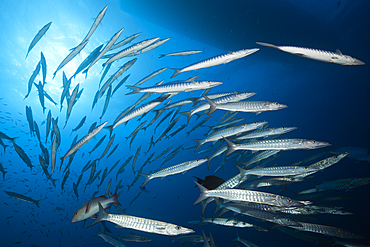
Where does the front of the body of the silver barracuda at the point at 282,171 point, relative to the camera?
to the viewer's right

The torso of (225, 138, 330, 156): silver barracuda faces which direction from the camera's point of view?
to the viewer's right

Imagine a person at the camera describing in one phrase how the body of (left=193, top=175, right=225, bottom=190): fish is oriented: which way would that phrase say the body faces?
to the viewer's right

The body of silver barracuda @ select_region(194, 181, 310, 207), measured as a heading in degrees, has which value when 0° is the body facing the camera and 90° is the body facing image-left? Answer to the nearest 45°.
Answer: approximately 270°

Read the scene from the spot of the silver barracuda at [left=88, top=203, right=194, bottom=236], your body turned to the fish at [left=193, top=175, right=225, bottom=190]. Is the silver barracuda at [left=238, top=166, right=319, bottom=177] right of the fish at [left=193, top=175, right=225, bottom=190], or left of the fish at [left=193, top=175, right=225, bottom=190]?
right

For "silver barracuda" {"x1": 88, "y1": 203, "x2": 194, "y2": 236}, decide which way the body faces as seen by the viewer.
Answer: to the viewer's right

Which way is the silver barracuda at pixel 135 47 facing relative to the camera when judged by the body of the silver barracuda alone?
to the viewer's right

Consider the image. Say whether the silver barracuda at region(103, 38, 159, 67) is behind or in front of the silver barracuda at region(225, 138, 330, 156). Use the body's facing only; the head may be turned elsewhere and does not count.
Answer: behind

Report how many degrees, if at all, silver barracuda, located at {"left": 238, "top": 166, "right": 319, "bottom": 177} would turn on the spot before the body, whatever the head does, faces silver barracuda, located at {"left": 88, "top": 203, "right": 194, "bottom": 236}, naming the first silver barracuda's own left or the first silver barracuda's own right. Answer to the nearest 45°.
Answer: approximately 135° to the first silver barracuda's own right

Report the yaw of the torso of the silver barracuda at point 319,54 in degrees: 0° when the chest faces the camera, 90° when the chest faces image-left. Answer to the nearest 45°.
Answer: approximately 270°
